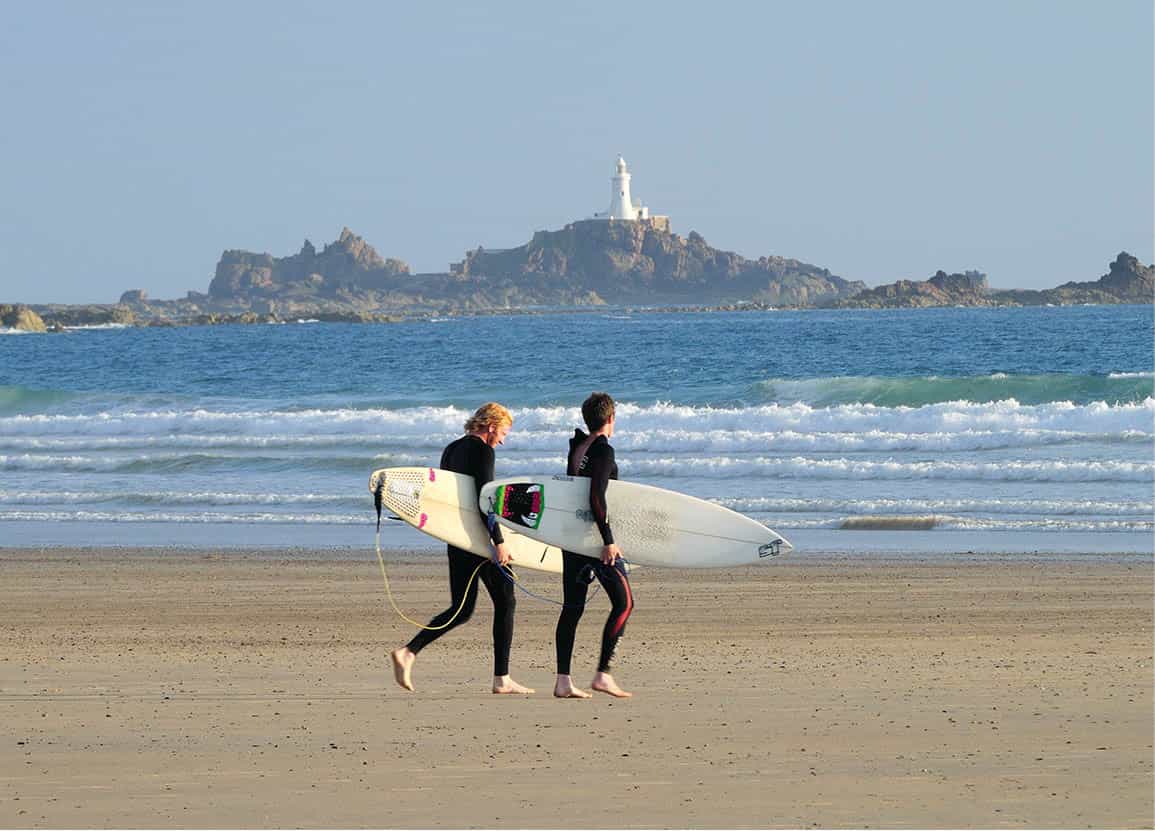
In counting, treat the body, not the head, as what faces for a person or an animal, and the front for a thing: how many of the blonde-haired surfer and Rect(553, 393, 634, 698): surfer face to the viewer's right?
2

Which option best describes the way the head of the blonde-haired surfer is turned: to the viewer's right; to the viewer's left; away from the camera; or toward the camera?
to the viewer's right

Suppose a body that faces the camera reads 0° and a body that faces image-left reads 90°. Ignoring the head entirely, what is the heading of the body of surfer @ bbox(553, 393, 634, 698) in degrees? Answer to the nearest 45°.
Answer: approximately 270°

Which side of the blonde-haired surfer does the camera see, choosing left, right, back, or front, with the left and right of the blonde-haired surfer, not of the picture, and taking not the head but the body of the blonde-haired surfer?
right
